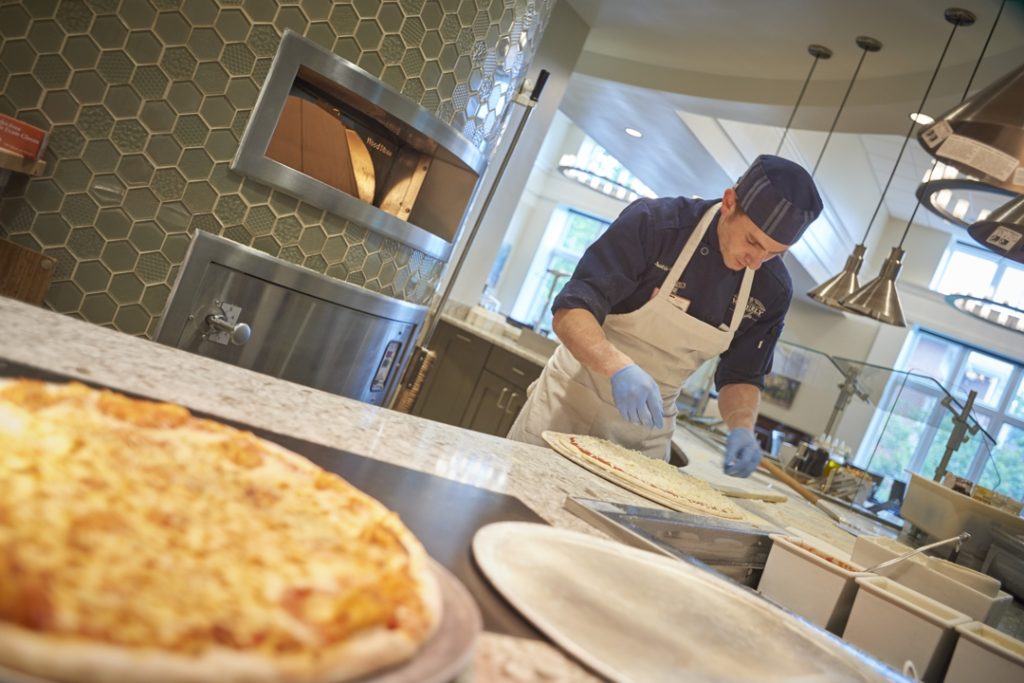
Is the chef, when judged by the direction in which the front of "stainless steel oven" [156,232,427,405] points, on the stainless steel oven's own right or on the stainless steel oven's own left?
on the stainless steel oven's own left

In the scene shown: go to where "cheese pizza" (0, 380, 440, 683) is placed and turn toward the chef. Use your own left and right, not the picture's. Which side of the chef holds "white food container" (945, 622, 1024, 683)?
right

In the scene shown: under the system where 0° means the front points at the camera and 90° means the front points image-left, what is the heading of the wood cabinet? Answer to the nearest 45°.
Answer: approximately 0°

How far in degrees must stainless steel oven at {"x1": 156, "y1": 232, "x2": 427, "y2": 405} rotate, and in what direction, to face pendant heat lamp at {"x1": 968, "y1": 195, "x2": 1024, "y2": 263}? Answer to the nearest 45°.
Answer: approximately 45° to its left

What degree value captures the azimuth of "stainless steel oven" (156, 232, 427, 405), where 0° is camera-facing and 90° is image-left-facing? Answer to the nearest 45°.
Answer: approximately 0°

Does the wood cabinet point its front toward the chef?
yes

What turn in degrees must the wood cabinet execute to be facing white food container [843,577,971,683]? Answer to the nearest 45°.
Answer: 0° — it already faces it
